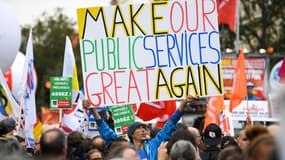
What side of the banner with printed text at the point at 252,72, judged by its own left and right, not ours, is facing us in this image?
front

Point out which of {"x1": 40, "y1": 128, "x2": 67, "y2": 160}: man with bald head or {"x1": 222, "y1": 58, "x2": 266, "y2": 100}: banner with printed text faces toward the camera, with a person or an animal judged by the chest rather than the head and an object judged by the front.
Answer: the banner with printed text

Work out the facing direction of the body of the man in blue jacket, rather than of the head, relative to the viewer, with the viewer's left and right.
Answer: facing the viewer and to the right of the viewer

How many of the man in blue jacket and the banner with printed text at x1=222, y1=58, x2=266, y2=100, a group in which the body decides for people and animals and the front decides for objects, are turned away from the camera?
0

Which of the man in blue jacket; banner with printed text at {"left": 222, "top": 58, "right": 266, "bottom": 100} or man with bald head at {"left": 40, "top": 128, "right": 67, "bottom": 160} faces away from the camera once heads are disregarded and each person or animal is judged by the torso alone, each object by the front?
the man with bald head

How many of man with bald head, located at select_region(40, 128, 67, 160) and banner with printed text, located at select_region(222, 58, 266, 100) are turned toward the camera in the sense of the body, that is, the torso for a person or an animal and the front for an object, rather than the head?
1

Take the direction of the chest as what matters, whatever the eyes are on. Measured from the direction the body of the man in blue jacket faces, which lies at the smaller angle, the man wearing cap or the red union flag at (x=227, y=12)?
the man wearing cap

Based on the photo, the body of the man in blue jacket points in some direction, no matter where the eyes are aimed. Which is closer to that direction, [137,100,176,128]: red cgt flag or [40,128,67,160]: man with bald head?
the man with bald head

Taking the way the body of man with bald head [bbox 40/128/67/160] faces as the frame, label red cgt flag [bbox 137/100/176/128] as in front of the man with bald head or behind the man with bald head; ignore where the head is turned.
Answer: in front

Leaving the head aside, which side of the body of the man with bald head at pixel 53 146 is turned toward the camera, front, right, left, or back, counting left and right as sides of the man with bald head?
back

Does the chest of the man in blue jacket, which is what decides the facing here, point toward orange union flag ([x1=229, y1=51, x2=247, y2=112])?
no

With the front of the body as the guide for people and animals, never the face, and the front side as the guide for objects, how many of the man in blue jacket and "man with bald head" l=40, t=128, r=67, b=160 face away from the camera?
1

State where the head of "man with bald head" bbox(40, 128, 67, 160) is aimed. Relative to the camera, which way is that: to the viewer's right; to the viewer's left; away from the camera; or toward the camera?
away from the camera
